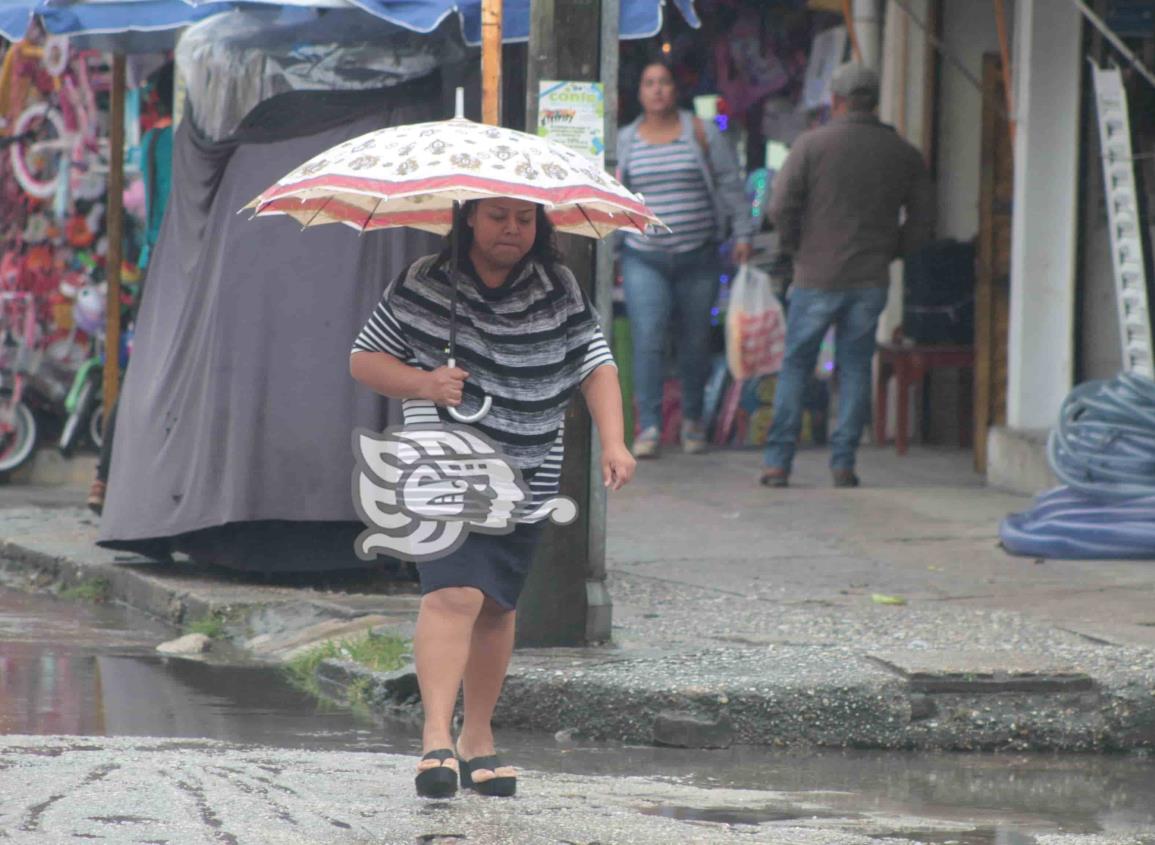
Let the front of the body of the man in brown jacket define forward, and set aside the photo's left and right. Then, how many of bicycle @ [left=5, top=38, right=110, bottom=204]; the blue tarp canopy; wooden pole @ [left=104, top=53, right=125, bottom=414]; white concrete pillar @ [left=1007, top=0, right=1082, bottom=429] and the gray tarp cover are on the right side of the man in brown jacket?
1

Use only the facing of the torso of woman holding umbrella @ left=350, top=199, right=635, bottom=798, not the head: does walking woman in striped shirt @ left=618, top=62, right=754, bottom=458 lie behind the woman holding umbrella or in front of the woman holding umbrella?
behind

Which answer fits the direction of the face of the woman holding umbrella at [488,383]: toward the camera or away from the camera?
toward the camera

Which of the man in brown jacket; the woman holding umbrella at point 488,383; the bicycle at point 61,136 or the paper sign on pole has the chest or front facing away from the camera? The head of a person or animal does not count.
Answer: the man in brown jacket

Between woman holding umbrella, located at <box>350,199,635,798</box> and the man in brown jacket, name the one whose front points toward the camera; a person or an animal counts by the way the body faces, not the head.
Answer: the woman holding umbrella

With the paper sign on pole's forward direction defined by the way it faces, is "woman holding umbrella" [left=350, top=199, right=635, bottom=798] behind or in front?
in front

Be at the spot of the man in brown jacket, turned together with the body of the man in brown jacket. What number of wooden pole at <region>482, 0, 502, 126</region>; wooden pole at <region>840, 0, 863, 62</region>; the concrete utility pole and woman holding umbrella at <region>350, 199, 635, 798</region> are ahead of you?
1

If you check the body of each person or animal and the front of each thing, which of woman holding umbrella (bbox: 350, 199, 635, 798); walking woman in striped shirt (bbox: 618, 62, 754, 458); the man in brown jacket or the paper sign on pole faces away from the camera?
the man in brown jacket

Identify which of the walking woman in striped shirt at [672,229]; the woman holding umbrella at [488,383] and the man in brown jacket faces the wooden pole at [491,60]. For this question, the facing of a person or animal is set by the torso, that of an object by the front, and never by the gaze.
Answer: the walking woman in striped shirt

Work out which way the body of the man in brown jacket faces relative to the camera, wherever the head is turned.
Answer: away from the camera

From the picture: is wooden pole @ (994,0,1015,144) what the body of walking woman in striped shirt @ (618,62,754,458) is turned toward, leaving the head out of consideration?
no

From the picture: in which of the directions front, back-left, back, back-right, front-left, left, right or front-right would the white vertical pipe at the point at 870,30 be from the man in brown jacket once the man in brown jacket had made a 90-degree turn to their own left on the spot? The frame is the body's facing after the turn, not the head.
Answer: right

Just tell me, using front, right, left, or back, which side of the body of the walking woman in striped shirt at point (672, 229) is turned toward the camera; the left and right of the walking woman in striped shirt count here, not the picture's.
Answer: front

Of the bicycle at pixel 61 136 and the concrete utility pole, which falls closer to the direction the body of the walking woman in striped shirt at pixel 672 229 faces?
the concrete utility pole

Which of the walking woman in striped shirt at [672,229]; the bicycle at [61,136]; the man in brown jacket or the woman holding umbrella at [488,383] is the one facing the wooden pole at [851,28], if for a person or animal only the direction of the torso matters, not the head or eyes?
the man in brown jacket

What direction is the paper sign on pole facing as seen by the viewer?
toward the camera

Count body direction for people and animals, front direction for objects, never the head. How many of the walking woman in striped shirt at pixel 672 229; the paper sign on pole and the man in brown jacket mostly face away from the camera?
1

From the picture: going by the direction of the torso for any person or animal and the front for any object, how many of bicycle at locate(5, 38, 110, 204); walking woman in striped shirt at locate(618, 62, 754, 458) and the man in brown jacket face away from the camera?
1

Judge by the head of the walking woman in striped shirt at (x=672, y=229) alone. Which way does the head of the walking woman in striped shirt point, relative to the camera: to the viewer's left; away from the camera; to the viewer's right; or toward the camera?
toward the camera
